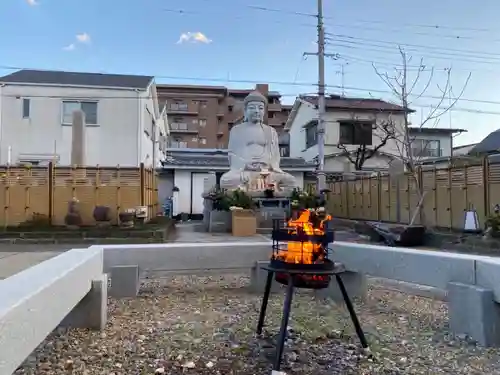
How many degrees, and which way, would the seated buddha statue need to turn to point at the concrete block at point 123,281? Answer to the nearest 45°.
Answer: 0° — it already faces it

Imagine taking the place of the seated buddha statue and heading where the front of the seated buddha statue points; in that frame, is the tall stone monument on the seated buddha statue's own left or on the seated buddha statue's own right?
on the seated buddha statue's own right

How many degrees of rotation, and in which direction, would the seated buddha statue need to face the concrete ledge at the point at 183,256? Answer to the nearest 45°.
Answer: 0° — it already faces it

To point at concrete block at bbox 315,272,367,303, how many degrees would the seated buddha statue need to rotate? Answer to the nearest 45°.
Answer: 0° — it already faces it

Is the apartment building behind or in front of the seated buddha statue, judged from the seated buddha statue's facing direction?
behind

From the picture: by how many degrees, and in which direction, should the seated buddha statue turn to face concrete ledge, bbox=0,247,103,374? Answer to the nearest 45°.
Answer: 0° — it already faces it

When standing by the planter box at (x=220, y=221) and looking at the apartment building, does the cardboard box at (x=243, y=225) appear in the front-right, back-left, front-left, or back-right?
back-right

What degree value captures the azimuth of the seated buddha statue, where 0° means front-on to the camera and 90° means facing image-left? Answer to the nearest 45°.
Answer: approximately 0°

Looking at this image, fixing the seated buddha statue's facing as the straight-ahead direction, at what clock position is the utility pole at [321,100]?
The utility pole is roughly at 8 o'clock from the seated buddha statue.

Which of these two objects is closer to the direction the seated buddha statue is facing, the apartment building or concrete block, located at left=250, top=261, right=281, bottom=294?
the concrete block

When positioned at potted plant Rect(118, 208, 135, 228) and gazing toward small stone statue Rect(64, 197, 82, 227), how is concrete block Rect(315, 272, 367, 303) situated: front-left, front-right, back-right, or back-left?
back-left

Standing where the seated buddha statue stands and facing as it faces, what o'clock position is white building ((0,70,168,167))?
The white building is roughly at 4 o'clock from the seated buddha statue.

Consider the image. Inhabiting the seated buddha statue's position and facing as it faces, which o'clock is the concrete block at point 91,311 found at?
The concrete block is roughly at 12 o'clock from the seated buddha statue.

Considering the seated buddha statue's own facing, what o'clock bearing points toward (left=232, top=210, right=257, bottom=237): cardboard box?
The cardboard box is roughly at 12 o'clock from the seated buddha statue.
